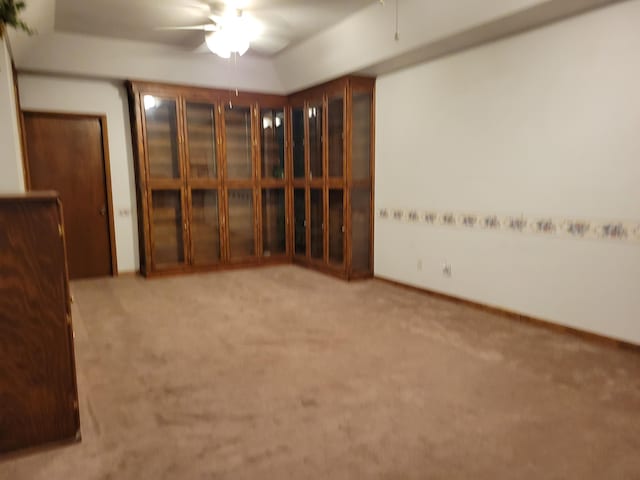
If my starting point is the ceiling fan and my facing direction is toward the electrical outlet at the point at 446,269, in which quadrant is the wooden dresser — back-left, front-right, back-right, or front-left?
back-right

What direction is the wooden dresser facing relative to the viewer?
to the viewer's right

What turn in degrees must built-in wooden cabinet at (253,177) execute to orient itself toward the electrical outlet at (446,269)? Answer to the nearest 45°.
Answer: approximately 45° to its left

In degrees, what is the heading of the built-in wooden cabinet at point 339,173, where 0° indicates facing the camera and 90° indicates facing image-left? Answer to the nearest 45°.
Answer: approximately 45°

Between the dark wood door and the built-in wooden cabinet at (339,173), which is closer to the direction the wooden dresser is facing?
the built-in wooden cabinet

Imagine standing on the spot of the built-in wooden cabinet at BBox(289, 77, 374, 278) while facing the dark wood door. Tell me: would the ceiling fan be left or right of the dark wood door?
left

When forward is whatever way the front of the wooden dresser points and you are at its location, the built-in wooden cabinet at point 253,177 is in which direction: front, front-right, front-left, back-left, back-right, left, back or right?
front-left

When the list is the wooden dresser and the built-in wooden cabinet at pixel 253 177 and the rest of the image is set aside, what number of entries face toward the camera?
1

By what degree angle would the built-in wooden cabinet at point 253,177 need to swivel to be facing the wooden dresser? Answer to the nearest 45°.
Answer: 0° — it already faces it

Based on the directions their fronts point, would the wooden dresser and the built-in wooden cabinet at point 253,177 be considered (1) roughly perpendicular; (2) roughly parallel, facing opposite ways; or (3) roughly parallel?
roughly perpendicular

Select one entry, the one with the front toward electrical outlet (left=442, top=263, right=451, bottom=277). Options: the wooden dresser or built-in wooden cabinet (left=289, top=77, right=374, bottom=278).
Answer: the wooden dresser

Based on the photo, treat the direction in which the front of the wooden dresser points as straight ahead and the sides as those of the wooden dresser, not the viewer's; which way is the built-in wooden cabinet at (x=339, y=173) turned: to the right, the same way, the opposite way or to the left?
the opposite way

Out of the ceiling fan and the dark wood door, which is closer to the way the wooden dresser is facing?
the ceiling fan

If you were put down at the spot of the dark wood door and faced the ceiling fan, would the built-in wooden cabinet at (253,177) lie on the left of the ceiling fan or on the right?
left

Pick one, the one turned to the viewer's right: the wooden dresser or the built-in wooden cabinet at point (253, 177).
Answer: the wooden dresser

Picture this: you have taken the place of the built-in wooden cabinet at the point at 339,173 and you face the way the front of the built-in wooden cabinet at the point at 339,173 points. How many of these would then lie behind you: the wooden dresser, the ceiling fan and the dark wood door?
0

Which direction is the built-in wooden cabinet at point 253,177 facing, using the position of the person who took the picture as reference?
facing the viewer

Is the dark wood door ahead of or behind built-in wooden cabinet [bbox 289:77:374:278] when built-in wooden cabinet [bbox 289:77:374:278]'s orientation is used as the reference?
ahead

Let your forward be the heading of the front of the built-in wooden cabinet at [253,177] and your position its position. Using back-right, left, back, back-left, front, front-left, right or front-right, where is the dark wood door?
right

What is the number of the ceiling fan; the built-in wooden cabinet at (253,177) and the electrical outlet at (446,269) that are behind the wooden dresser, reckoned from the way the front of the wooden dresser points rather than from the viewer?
0

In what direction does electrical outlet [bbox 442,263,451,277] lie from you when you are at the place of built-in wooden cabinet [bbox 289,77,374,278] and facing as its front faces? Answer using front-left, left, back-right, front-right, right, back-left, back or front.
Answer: left
